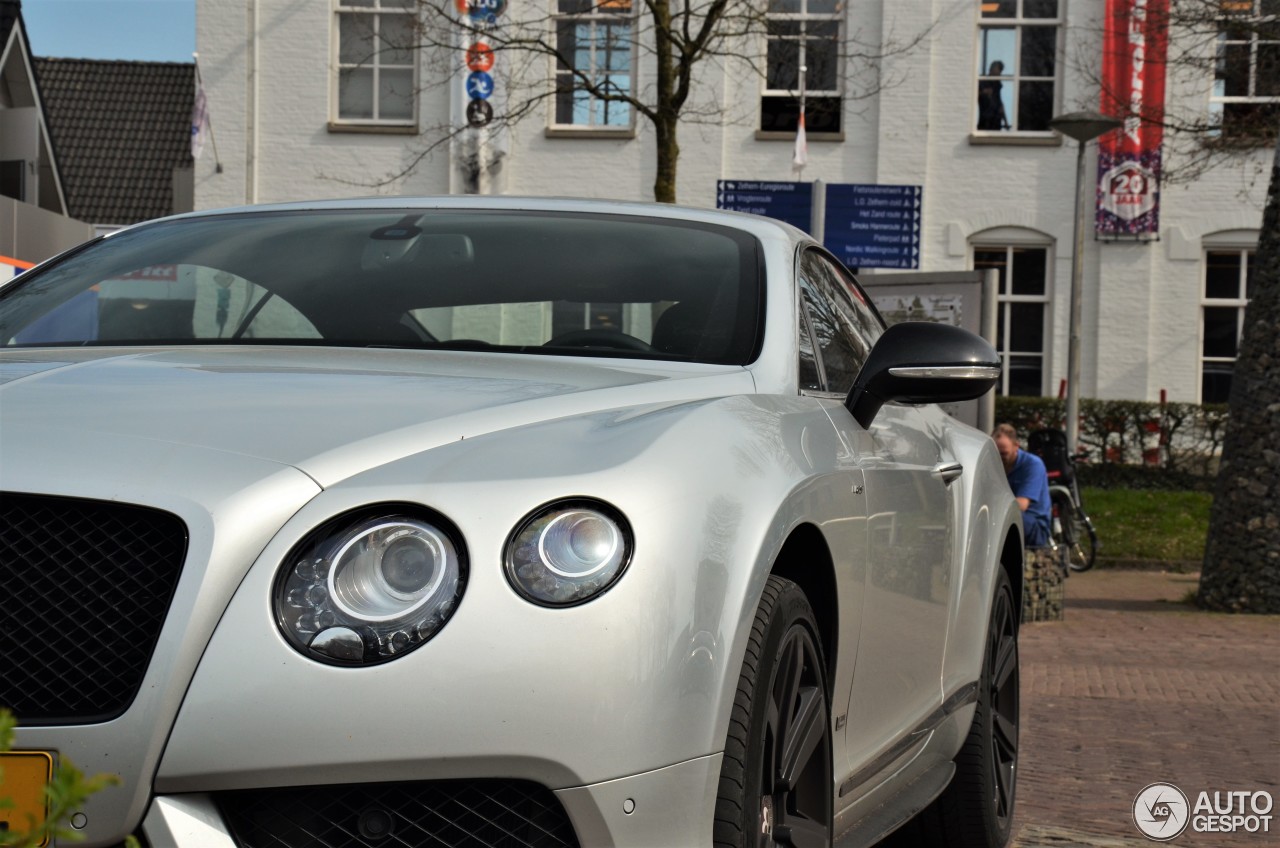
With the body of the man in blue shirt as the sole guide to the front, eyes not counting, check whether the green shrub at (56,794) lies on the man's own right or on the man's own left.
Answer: on the man's own left

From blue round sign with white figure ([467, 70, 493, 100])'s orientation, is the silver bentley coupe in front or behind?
in front

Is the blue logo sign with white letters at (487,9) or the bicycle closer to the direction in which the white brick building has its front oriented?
the bicycle

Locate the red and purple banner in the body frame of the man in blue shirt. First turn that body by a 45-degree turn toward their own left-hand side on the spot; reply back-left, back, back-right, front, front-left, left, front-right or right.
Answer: back-right

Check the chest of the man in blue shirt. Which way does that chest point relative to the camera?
to the viewer's left

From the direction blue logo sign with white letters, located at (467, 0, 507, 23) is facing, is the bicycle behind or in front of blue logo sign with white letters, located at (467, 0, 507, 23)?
in front

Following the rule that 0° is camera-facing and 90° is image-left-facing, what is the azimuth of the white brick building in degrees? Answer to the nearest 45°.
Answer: approximately 0°

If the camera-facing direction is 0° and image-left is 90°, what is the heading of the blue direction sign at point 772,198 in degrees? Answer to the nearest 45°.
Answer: approximately 0°

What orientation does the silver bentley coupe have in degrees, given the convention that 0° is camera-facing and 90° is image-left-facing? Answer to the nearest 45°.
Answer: approximately 45°

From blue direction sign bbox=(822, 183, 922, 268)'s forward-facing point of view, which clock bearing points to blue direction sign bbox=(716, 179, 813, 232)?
blue direction sign bbox=(716, 179, 813, 232) is roughly at 2 o'clock from blue direction sign bbox=(822, 183, 922, 268).
